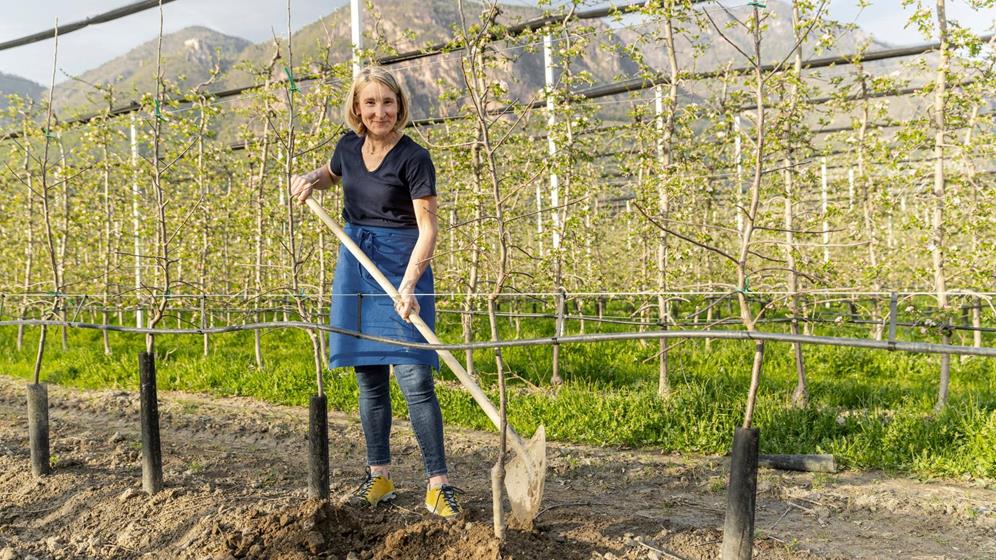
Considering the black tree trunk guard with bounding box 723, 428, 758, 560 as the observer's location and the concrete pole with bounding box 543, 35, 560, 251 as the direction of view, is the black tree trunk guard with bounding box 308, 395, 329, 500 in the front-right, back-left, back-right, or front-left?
front-left

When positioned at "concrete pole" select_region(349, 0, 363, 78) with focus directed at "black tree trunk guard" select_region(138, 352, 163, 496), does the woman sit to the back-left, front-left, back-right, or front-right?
front-left

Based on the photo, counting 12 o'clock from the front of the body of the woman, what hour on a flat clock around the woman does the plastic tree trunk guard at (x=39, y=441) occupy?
The plastic tree trunk guard is roughly at 4 o'clock from the woman.

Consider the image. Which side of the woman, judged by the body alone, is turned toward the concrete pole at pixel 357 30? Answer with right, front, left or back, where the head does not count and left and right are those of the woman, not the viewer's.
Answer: back

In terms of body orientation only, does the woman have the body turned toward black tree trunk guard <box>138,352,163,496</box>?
no

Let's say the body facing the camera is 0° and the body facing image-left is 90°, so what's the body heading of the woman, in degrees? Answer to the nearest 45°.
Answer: approximately 0°

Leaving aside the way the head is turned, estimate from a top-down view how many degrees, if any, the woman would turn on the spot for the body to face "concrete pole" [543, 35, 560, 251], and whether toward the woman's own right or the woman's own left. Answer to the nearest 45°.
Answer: approximately 135° to the woman's own left

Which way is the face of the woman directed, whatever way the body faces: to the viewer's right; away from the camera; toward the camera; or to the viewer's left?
toward the camera
